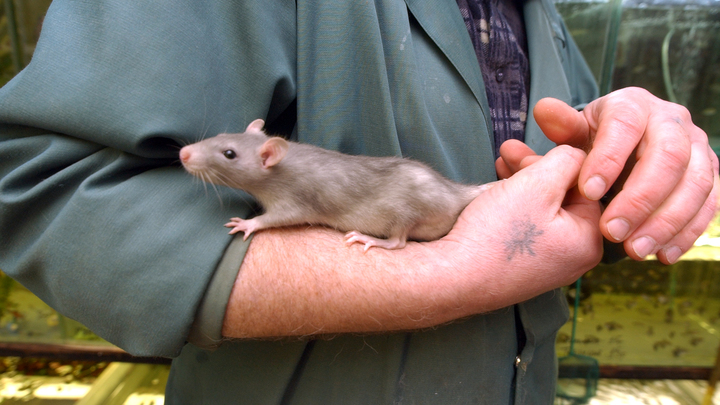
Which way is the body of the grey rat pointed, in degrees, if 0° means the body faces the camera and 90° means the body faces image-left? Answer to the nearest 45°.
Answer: approximately 90°
